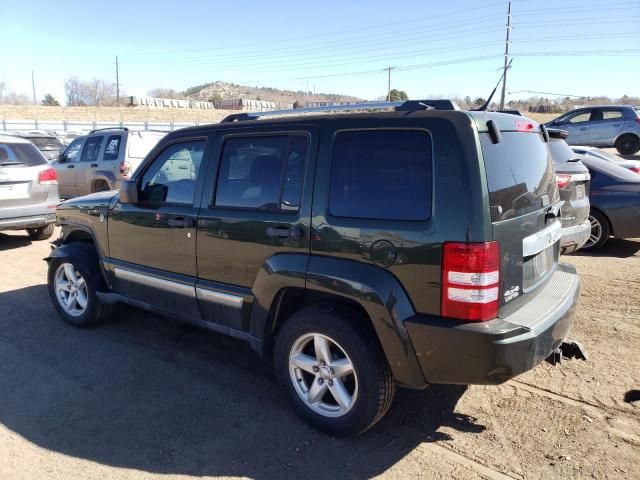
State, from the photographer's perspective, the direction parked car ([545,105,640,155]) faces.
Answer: facing to the left of the viewer

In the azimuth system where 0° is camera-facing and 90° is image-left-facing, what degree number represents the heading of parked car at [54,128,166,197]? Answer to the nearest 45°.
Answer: approximately 135°

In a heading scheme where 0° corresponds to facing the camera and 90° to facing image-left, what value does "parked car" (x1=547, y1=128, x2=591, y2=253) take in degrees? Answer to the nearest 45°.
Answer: approximately 135°

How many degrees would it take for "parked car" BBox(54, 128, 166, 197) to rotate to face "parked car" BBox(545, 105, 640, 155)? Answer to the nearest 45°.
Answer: approximately 135° to its right

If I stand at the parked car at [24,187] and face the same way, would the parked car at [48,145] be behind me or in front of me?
in front

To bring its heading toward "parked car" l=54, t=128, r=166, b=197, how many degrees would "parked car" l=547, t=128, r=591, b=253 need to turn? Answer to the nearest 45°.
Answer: approximately 45° to its left

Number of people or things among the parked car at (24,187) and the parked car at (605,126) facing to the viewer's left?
1

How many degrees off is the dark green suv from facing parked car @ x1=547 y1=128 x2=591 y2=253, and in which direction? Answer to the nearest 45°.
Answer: approximately 90° to its right

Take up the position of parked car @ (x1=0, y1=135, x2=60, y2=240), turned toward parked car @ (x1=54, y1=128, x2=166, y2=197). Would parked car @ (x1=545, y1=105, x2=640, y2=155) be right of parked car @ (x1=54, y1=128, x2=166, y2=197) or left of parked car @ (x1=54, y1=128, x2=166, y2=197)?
right

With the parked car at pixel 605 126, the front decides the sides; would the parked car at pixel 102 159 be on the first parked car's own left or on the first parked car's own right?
on the first parked car's own left

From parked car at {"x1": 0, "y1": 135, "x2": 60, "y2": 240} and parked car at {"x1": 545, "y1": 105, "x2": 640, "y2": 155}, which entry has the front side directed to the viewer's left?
parked car at {"x1": 545, "y1": 105, "x2": 640, "y2": 155}

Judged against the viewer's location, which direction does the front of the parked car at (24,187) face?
facing away from the viewer

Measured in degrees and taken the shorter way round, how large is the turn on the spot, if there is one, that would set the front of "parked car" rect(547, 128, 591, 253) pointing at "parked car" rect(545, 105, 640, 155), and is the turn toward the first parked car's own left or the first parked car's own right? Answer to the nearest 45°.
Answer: approximately 45° to the first parked car's own right

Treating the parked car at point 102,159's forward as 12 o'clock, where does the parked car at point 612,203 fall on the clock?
the parked car at point 612,203 is roughly at 6 o'clock from the parked car at point 102,159.

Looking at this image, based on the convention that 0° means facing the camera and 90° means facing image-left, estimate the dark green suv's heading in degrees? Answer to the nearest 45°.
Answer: approximately 135°

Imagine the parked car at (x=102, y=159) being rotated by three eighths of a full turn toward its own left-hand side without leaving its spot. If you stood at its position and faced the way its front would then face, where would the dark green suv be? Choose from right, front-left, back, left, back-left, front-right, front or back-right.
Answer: front
